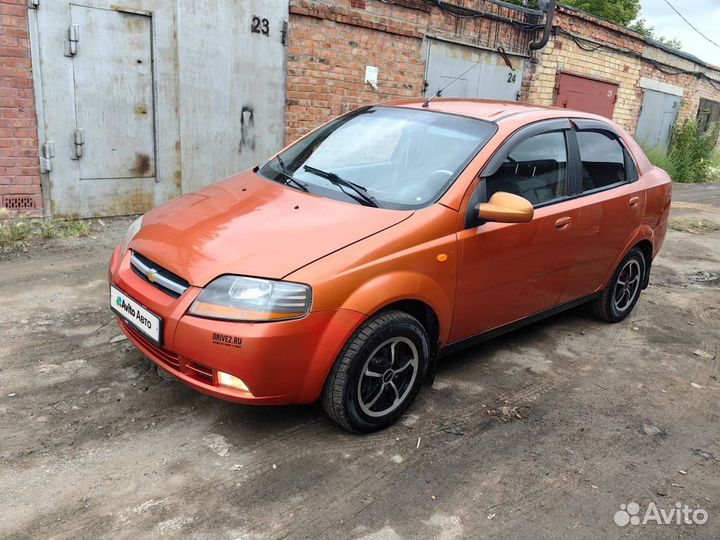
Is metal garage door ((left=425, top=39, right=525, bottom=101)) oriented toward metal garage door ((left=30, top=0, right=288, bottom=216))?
no

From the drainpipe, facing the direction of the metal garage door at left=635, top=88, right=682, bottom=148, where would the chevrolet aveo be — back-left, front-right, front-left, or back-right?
back-right

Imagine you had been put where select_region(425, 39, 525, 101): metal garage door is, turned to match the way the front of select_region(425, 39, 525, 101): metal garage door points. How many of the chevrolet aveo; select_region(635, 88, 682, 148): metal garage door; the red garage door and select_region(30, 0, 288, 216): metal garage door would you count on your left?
2

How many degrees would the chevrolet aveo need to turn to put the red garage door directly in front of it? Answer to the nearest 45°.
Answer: approximately 135° to its right

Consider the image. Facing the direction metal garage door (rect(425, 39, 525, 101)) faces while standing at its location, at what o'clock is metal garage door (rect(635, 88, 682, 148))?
metal garage door (rect(635, 88, 682, 148)) is roughly at 9 o'clock from metal garage door (rect(425, 39, 525, 101)).

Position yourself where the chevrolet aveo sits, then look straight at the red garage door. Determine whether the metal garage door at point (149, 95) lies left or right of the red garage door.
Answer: left

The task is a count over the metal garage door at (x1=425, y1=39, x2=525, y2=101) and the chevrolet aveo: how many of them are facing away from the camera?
0

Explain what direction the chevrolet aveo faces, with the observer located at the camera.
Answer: facing the viewer and to the left of the viewer

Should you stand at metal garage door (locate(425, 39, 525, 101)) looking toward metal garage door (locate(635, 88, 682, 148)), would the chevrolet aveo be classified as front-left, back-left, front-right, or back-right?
back-right

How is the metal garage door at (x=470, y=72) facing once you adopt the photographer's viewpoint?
facing the viewer and to the right of the viewer

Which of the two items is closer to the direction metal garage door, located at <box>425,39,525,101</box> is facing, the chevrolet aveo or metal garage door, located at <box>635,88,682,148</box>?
the chevrolet aveo

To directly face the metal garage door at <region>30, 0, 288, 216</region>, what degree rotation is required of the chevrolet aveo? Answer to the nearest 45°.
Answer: approximately 90° to its right

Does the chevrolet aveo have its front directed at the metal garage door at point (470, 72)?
no

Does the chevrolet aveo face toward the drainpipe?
no

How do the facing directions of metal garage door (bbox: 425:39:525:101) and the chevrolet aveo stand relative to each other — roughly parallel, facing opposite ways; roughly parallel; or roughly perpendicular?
roughly perpendicular

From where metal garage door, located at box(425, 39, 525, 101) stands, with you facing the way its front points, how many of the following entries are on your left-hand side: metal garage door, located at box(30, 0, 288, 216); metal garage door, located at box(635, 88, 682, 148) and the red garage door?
2
